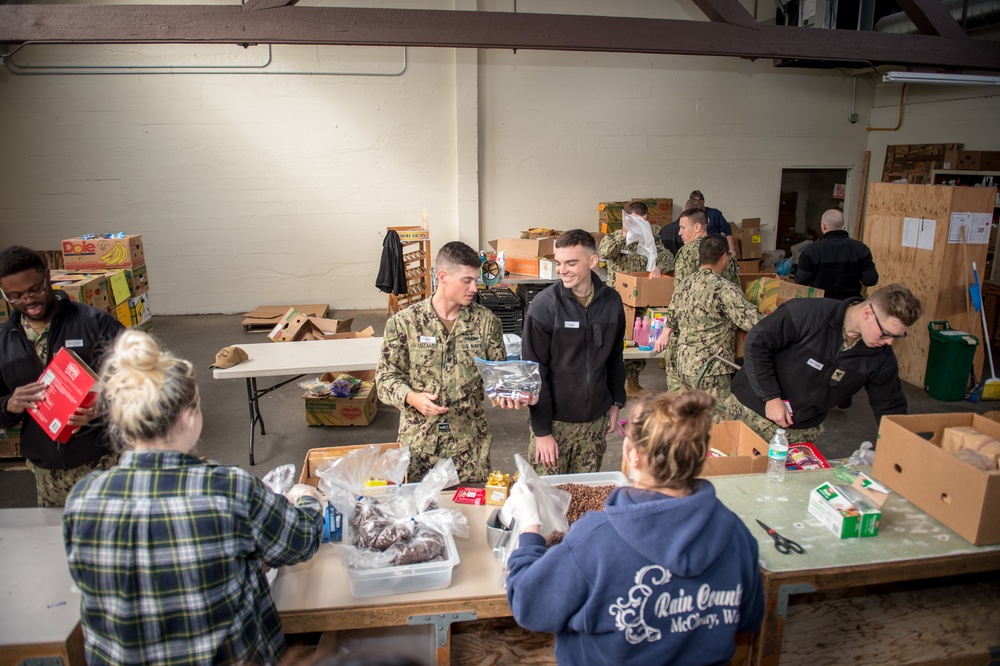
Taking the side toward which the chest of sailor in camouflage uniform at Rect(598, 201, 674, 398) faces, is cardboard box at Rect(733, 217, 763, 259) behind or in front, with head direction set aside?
behind

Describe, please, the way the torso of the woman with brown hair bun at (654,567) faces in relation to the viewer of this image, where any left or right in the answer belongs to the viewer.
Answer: facing away from the viewer and to the left of the viewer

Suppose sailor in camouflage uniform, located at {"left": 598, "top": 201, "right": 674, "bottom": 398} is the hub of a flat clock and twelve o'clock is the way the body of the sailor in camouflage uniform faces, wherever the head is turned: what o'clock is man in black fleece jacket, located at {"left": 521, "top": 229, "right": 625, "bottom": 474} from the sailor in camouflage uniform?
The man in black fleece jacket is roughly at 12 o'clock from the sailor in camouflage uniform.

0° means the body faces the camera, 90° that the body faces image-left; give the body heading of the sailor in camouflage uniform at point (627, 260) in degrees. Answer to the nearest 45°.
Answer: approximately 0°

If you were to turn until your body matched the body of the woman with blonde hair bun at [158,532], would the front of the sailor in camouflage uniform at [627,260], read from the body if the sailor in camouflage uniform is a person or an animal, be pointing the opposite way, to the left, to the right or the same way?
the opposite way

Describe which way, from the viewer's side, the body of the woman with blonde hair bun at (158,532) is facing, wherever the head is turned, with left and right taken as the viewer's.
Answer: facing away from the viewer and to the right of the viewer

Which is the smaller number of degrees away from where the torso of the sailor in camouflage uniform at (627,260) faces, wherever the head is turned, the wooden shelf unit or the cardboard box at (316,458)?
the cardboard box

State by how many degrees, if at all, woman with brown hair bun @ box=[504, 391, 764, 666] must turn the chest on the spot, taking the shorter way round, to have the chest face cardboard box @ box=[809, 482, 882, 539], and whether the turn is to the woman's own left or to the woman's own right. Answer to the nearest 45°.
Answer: approximately 90° to the woman's own right

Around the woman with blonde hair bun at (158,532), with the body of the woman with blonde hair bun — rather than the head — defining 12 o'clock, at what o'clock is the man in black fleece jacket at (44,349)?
The man in black fleece jacket is roughly at 10 o'clock from the woman with blonde hair bun.
